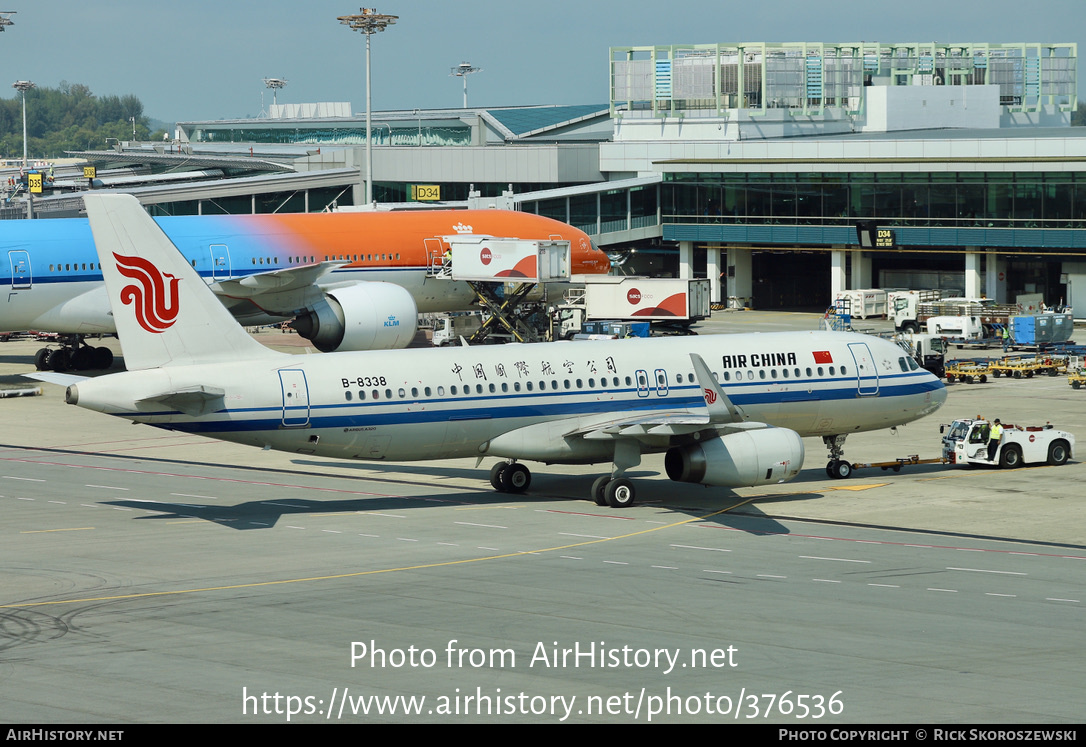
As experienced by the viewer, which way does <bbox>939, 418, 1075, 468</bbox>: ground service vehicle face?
facing the viewer and to the left of the viewer

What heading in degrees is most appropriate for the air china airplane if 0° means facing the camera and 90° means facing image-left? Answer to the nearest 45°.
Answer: approximately 225°

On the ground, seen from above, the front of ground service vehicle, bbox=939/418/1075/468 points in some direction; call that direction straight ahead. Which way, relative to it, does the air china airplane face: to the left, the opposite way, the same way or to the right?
the opposite way

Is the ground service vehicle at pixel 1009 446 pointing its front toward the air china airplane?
yes
